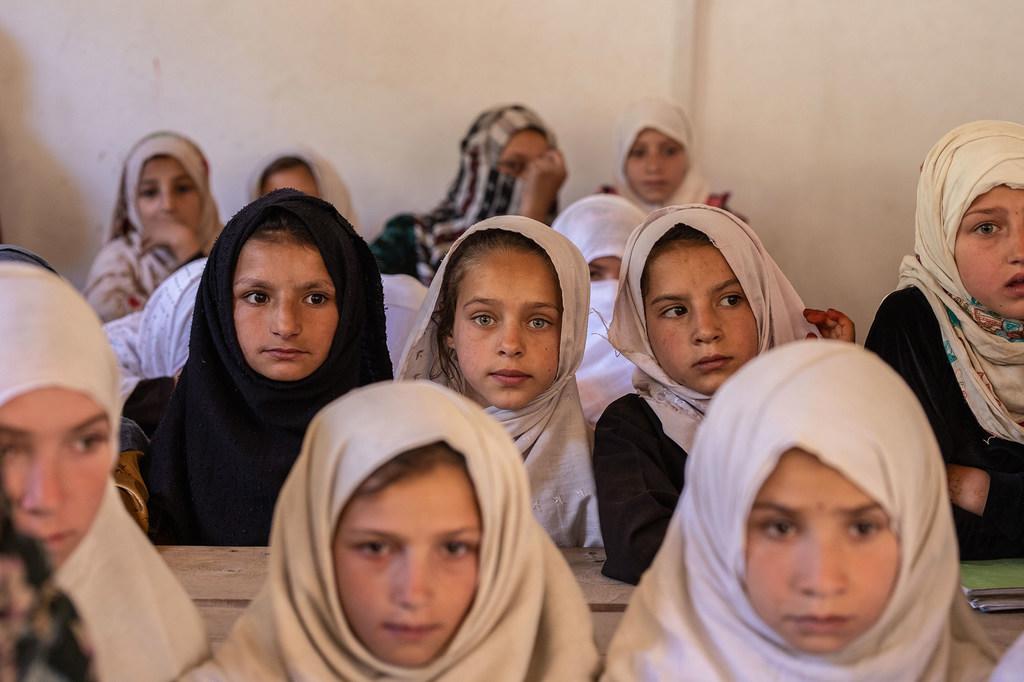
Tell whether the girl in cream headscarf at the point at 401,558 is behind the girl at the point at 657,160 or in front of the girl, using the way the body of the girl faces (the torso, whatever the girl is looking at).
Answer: in front

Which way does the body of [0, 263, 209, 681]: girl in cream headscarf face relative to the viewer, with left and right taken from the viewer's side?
facing the viewer and to the left of the viewer

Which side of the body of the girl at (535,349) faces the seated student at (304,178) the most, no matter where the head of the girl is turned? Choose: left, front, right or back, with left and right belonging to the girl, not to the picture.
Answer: back

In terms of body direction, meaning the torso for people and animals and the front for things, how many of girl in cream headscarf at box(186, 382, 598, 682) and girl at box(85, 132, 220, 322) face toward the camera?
2

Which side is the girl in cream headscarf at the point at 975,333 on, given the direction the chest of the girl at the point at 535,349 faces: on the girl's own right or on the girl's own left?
on the girl's own left

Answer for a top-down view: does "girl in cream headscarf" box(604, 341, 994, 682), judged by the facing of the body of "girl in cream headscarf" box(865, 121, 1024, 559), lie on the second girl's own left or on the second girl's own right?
on the second girl's own right

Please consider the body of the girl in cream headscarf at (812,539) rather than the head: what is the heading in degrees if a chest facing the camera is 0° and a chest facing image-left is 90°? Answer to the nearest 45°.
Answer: approximately 0°

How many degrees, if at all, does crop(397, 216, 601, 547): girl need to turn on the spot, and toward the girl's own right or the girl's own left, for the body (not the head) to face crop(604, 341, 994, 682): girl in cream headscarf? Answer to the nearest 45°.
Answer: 0° — they already face them

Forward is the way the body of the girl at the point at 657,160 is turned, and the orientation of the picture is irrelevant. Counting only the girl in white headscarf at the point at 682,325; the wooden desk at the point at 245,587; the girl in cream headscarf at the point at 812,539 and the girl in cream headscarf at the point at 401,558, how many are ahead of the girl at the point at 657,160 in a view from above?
4

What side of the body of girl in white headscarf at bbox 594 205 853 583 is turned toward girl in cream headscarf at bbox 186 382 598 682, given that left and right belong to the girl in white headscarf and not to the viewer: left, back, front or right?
front

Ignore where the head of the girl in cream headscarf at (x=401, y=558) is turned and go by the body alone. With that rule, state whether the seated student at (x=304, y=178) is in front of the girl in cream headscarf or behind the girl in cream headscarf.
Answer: behind

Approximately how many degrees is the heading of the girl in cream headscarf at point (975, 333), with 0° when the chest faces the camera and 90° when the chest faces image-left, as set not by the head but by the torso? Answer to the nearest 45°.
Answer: approximately 315°
